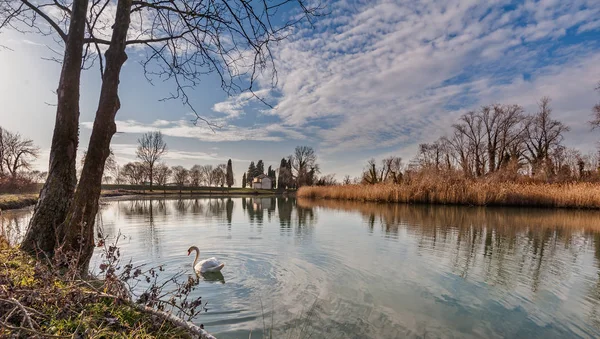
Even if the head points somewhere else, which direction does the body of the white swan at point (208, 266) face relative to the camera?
to the viewer's left
